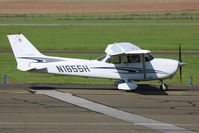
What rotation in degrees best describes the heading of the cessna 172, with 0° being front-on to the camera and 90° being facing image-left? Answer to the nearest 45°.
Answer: approximately 270°
